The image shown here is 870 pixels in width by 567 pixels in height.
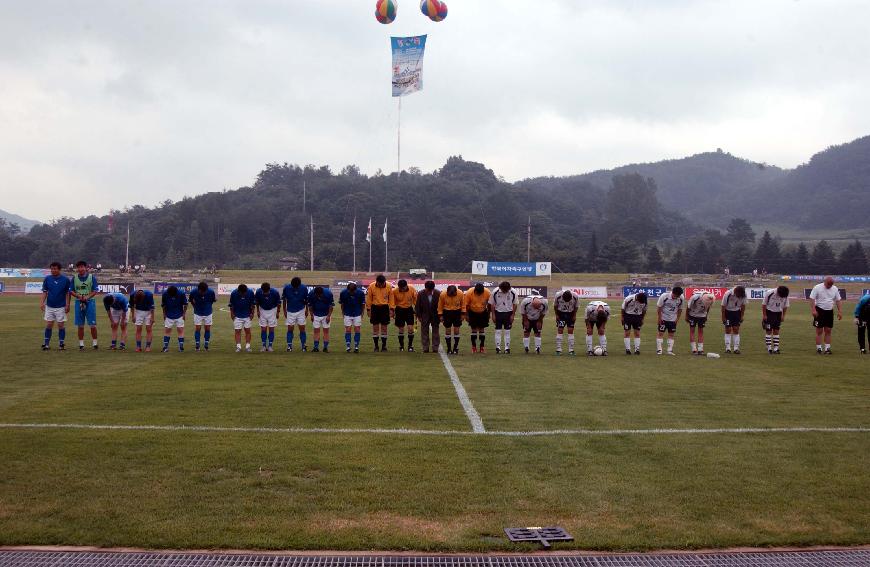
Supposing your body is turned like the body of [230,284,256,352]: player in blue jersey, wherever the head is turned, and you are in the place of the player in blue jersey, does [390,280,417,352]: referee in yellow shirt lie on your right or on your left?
on your left

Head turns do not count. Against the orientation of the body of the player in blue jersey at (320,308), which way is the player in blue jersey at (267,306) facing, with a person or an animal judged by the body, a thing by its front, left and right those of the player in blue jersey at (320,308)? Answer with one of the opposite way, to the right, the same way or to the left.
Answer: the same way

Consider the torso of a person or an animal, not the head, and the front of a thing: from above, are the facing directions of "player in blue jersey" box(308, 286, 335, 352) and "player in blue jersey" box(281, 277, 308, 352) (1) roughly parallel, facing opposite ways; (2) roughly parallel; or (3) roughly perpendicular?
roughly parallel

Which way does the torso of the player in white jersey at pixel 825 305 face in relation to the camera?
toward the camera

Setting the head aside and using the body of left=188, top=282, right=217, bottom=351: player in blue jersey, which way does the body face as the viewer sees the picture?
toward the camera

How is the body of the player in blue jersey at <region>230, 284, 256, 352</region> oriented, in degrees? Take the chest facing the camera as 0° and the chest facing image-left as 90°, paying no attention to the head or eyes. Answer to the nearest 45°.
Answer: approximately 0°

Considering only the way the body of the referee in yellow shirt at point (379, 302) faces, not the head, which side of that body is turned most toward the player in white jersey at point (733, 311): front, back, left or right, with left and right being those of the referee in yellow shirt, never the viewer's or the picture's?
left

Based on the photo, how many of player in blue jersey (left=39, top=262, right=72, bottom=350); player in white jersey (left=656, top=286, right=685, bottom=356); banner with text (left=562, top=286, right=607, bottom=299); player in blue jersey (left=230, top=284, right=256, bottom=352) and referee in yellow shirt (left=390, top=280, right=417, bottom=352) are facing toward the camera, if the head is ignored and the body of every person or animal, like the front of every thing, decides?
5

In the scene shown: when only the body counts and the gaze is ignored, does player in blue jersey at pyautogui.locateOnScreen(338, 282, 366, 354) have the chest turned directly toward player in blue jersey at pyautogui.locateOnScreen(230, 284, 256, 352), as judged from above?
no

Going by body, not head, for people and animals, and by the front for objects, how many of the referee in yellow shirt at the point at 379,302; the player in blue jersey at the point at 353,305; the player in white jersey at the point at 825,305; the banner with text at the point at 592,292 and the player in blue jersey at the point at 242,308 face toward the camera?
5

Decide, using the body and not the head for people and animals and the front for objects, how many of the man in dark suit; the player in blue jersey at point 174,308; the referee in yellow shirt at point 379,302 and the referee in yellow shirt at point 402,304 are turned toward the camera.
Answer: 4

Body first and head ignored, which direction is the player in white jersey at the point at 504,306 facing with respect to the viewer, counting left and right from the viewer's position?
facing the viewer

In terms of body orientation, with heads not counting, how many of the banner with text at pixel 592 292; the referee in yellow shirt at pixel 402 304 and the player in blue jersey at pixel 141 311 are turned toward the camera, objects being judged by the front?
3

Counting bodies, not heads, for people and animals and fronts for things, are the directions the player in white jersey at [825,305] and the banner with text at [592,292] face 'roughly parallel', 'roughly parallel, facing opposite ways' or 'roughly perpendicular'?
roughly parallel

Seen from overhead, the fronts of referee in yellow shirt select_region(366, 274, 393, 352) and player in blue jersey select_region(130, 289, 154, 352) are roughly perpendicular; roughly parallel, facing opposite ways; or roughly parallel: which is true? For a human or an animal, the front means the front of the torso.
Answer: roughly parallel

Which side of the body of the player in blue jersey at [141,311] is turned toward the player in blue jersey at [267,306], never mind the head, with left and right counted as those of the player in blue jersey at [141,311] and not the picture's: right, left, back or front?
left

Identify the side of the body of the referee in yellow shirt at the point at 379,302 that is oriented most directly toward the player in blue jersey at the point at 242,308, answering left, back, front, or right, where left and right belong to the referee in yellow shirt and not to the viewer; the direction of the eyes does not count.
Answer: right

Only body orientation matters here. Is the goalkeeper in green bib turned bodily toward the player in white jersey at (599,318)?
no

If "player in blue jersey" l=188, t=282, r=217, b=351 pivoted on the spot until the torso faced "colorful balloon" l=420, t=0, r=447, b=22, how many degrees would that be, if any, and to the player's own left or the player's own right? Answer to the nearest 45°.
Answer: approximately 135° to the player's own left

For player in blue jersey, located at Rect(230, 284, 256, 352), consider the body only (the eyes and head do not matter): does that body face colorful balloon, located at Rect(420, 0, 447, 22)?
no

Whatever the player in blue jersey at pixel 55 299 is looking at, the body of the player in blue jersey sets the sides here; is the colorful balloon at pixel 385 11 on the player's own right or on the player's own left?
on the player's own left

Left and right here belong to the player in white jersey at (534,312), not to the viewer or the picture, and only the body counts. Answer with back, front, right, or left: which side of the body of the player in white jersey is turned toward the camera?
front
